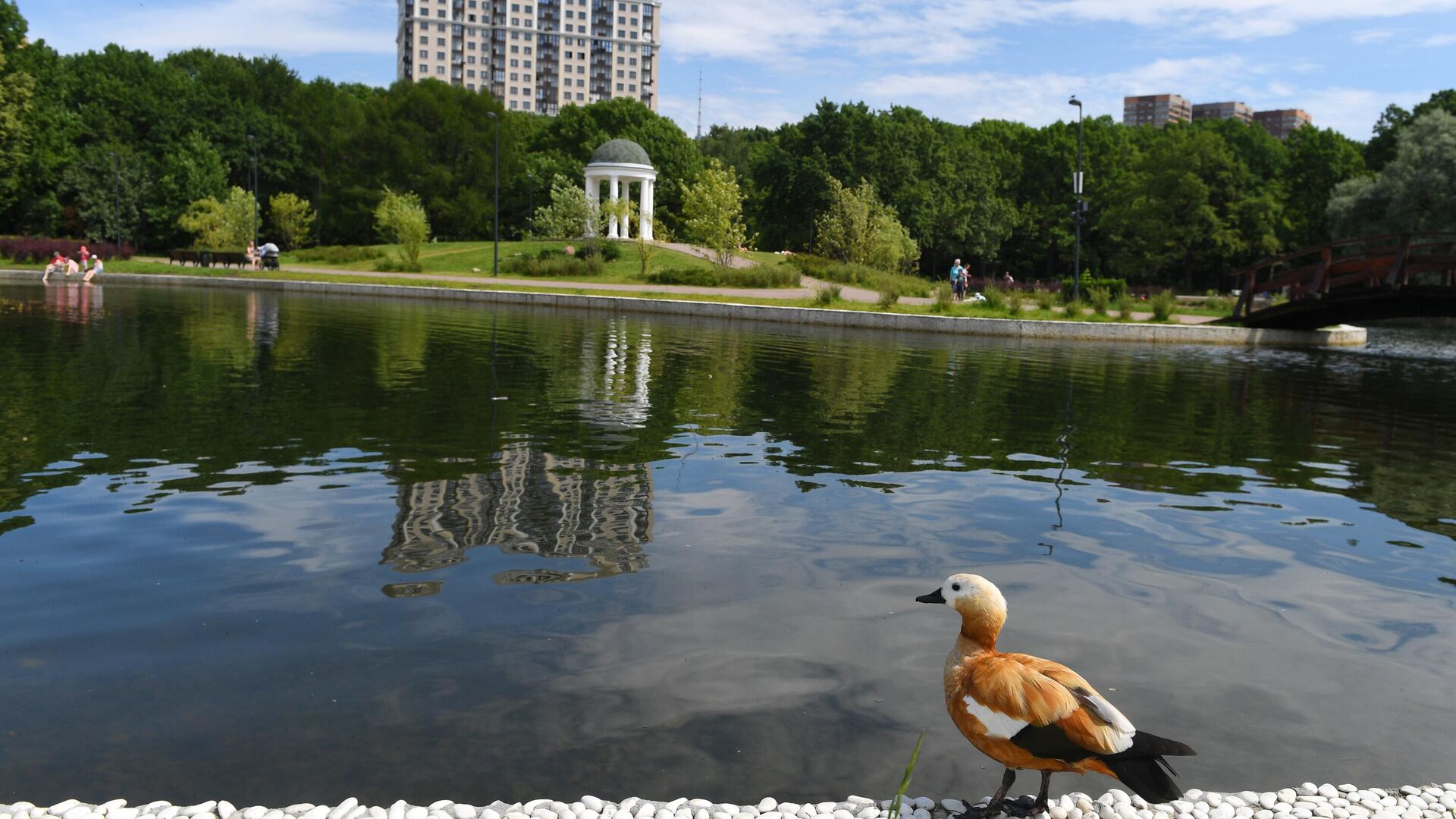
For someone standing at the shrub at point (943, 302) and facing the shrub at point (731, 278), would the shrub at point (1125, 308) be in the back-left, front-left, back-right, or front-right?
back-right

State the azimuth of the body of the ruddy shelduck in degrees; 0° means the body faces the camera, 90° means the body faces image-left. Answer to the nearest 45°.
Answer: approximately 90°

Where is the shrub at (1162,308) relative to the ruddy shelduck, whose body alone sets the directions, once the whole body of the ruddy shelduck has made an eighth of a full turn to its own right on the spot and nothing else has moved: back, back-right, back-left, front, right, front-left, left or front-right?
front-right

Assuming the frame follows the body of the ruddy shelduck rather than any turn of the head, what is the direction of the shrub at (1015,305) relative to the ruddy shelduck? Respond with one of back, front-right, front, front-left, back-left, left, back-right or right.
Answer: right

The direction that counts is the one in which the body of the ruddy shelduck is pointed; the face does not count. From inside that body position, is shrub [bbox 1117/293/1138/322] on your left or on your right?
on your right

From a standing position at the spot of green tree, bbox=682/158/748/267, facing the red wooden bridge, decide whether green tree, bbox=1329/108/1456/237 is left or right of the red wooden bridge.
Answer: left

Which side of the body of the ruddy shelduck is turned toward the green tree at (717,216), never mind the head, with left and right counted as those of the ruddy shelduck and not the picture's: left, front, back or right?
right

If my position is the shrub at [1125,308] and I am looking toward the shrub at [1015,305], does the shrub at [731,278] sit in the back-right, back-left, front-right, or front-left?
front-right

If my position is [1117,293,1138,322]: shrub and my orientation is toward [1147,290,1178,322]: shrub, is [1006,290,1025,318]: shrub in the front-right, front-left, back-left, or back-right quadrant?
back-left

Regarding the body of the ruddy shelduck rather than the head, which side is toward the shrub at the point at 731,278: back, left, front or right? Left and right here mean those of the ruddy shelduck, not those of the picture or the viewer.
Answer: right
